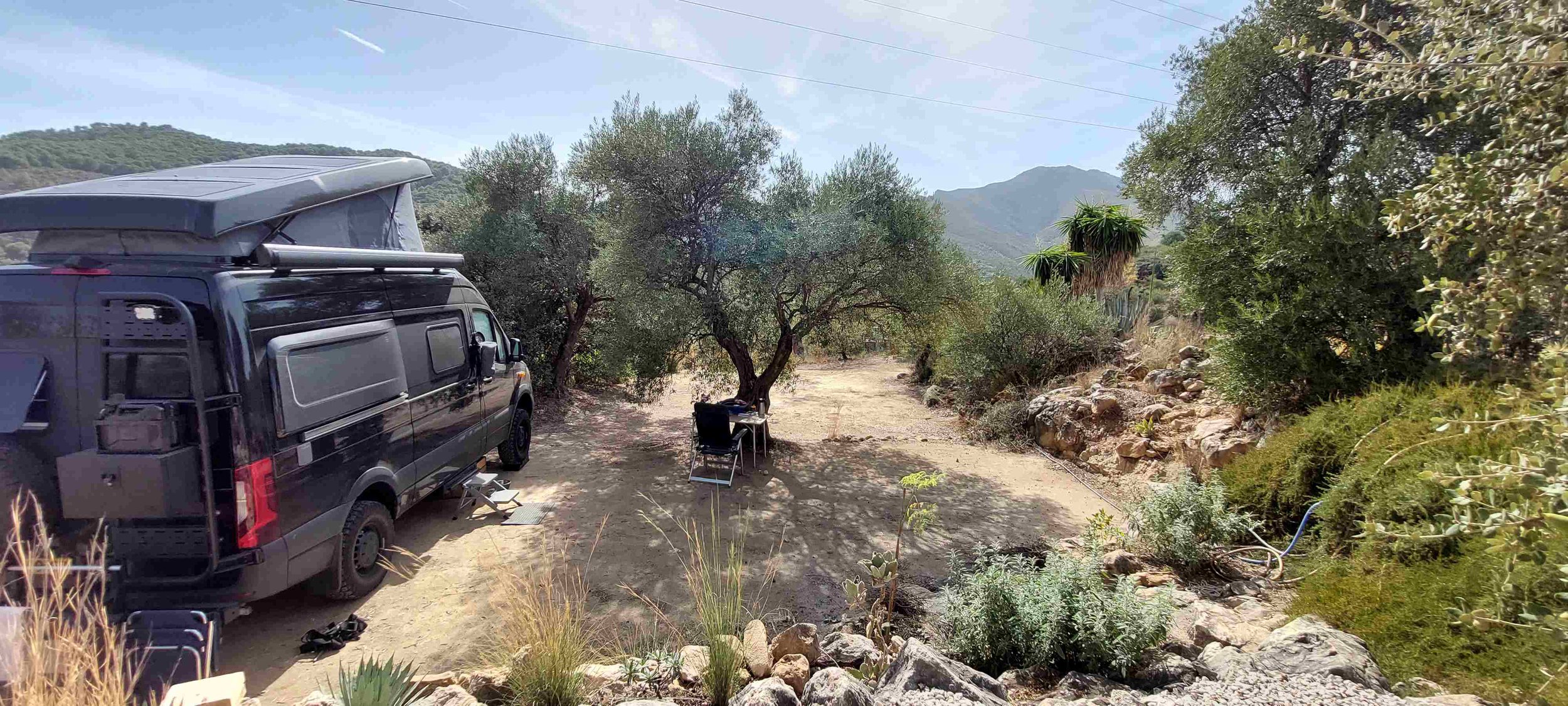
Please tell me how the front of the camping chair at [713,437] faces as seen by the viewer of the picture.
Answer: facing away from the viewer and to the right of the viewer

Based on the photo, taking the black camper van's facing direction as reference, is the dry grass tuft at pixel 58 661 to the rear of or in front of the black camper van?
to the rear

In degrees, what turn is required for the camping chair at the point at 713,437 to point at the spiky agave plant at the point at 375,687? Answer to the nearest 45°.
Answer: approximately 135° to its right

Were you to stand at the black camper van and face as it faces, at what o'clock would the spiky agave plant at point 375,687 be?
The spiky agave plant is roughly at 4 o'clock from the black camper van.

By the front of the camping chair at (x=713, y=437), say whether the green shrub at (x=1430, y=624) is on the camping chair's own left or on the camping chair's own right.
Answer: on the camping chair's own right

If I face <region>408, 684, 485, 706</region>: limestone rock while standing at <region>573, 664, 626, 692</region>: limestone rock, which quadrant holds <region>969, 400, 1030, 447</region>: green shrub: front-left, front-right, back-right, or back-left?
back-right

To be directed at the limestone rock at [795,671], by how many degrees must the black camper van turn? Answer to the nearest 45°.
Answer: approximately 90° to its right

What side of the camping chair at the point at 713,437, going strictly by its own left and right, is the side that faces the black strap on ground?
back

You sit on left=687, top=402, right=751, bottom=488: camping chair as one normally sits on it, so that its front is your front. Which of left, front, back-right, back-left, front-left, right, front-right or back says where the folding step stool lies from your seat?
back

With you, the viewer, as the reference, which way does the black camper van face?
facing away from the viewer and to the right of the viewer

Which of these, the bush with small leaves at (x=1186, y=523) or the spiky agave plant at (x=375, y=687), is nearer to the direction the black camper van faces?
the bush with small leaves

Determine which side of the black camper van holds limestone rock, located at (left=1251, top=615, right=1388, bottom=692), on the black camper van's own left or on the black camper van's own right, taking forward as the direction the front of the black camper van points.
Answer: on the black camper van's own right
